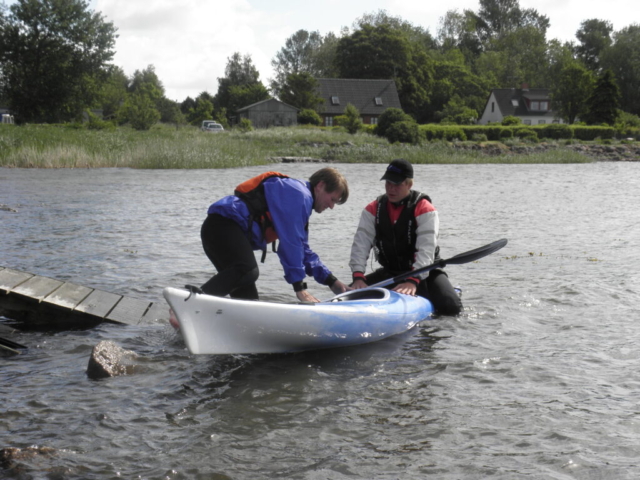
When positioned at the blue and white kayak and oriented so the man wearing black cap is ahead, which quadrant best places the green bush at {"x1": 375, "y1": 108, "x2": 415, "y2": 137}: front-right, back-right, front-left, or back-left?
front-left

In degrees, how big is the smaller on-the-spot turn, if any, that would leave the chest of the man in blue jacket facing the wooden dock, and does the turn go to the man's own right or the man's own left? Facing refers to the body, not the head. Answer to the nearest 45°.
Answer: approximately 135° to the man's own left

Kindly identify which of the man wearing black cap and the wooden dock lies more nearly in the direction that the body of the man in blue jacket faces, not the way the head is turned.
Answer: the man wearing black cap

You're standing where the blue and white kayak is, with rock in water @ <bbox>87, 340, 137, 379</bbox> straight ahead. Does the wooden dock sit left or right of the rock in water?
right

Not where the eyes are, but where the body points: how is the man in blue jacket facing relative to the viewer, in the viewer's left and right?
facing to the right of the viewer

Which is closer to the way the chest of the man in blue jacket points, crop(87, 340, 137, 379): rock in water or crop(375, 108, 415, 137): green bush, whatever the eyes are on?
the green bush

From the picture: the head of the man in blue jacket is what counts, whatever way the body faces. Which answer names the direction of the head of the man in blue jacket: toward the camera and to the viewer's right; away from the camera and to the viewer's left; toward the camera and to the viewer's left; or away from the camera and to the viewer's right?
toward the camera and to the viewer's right

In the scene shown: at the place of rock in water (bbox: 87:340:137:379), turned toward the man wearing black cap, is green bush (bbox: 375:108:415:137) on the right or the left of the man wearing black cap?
left

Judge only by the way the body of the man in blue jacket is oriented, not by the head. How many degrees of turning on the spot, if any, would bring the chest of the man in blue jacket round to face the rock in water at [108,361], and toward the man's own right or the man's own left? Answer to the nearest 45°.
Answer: approximately 180°

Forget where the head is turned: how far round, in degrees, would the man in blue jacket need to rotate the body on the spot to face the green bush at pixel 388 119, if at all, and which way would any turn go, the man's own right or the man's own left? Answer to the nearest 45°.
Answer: approximately 90° to the man's own left

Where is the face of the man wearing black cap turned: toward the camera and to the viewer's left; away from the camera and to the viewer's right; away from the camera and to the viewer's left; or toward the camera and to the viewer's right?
toward the camera and to the viewer's left
